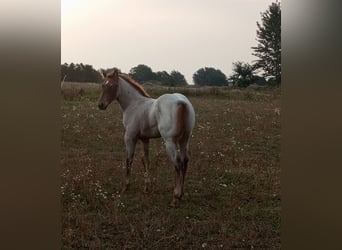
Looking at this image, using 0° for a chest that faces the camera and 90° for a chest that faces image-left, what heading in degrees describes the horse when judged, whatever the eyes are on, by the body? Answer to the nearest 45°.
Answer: approximately 135°
